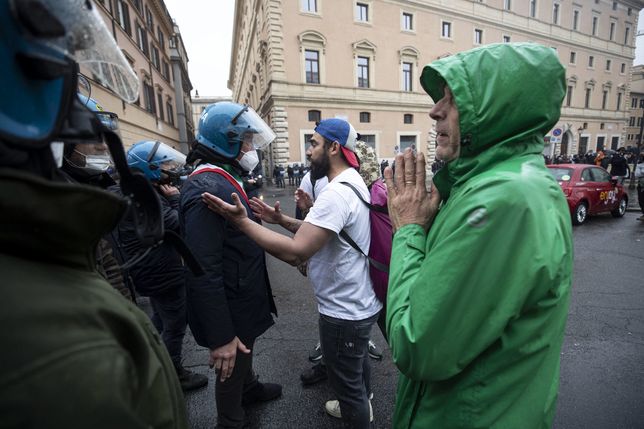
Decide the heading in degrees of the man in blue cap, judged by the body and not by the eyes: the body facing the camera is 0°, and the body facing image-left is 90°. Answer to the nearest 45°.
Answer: approximately 90°

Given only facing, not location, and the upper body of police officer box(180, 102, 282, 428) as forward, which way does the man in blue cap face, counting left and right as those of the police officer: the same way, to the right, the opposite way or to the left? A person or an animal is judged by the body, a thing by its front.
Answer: the opposite way

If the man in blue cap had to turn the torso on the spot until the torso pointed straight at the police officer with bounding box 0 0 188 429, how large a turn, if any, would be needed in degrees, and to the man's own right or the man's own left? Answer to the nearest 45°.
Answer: approximately 45° to the man's own left

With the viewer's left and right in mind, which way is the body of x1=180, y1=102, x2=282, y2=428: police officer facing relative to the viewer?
facing to the right of the viewer

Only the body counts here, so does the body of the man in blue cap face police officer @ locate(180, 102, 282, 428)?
yes

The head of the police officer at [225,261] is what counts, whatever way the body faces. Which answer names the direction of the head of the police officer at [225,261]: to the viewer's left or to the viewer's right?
to the viewer's right

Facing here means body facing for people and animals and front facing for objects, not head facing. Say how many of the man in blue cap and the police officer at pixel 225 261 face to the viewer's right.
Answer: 1

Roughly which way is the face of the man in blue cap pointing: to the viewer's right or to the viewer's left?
to the viewer's left
